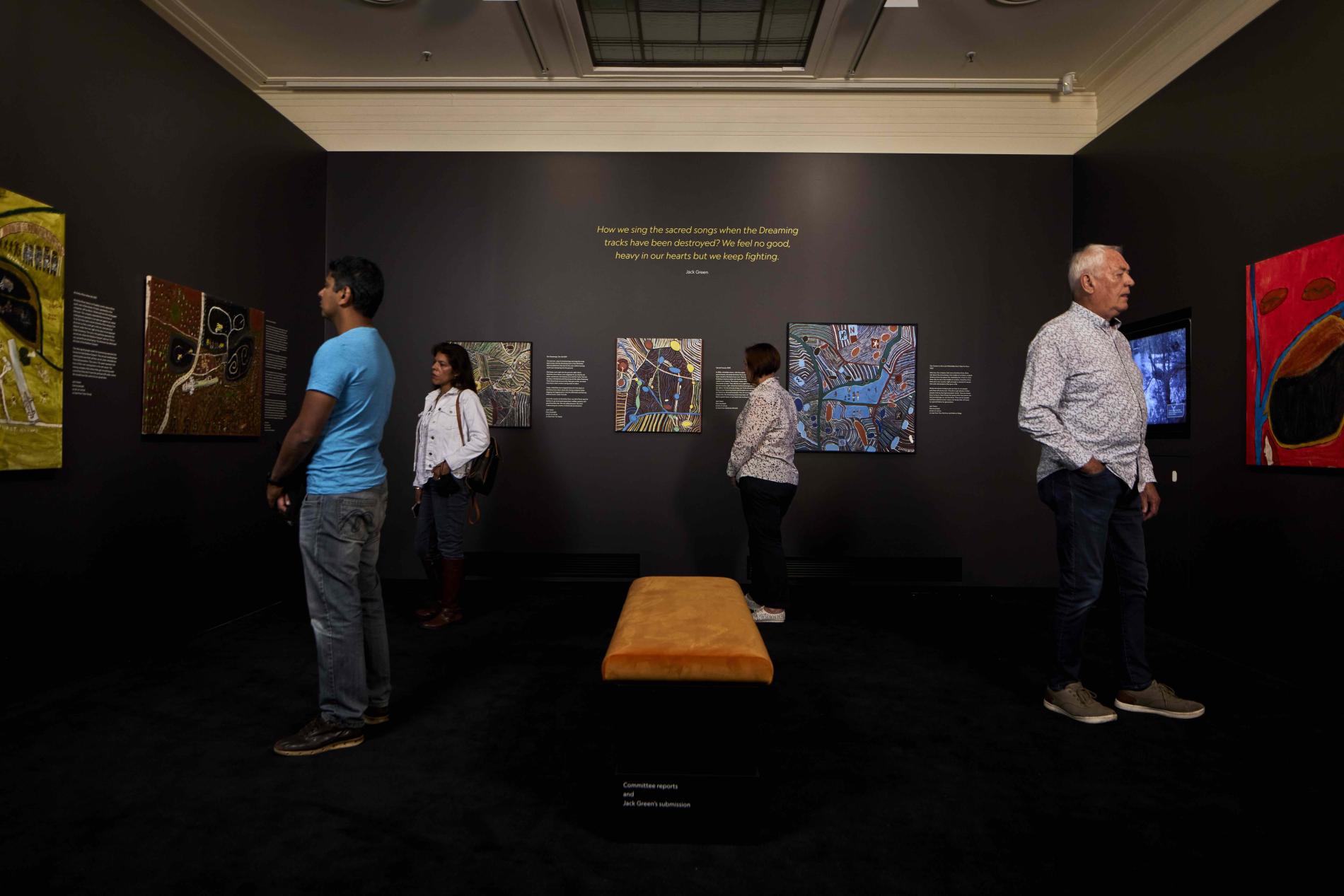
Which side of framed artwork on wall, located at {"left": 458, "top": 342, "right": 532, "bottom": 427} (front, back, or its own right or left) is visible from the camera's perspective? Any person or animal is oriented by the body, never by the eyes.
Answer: front

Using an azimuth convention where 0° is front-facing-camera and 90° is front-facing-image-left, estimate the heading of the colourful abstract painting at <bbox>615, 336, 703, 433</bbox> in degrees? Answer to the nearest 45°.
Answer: approximately 0°

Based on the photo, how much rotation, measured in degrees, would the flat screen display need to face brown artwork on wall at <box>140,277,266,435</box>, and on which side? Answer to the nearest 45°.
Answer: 0° — it already faces it

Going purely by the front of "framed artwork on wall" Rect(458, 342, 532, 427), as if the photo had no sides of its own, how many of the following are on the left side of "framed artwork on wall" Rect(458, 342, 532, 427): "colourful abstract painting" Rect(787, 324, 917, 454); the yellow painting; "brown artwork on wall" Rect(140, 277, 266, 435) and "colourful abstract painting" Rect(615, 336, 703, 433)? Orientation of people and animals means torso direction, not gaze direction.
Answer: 2

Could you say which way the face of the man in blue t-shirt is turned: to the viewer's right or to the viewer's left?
to the viewer's left

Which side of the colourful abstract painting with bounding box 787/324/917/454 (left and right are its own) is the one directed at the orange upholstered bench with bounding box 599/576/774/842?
front

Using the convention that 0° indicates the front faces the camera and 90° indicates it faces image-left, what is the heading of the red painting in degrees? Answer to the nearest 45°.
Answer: approximately 45°

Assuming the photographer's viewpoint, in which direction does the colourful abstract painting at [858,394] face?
facing the viewer

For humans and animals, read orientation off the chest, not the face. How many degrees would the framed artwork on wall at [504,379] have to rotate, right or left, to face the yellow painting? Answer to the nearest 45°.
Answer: approximately 45° to its right

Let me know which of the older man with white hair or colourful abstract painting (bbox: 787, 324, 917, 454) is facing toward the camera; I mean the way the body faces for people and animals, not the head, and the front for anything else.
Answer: the colourful abstract painting

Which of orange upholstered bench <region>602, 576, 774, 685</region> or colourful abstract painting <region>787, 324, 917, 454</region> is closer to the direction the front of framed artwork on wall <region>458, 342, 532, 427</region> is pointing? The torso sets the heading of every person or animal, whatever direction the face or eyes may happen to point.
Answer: the orange upholstered bench

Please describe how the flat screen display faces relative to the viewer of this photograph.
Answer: facing the viewer and to the left of the viewer

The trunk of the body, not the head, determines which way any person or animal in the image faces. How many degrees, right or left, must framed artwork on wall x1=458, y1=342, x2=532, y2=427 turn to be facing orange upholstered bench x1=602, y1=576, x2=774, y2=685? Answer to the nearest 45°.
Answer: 0° — it already faces it

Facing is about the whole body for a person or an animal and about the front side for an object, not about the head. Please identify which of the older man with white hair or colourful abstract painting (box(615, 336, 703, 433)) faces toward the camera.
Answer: the colourful abstract painting
